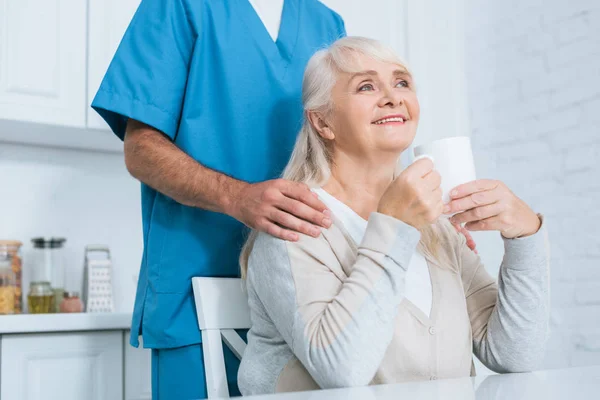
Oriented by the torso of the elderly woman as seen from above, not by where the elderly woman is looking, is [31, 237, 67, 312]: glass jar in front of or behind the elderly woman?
behind

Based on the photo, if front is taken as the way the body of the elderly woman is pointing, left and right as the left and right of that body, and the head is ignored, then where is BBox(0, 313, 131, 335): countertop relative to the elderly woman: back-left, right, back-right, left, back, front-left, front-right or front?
back

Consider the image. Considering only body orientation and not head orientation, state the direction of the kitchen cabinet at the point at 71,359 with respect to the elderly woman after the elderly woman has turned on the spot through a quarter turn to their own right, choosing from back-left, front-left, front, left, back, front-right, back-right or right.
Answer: right

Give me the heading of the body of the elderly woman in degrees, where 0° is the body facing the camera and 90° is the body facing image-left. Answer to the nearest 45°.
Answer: approximately 315°

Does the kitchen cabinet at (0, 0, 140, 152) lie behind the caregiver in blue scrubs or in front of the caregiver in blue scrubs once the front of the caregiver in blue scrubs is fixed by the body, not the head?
behind

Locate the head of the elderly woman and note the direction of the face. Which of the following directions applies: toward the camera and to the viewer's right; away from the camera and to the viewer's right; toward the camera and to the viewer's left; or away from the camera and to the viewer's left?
toward the camera and to the viewer's right

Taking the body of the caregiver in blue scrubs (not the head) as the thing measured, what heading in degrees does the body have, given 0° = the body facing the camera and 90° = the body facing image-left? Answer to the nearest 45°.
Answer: approximately 315°

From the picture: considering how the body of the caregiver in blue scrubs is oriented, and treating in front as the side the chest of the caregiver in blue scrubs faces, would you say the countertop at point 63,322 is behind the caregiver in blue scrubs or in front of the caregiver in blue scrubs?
behind

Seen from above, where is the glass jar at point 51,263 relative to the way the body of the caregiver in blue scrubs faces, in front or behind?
behind

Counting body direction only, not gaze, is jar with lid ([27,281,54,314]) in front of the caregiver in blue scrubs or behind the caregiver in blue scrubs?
behind

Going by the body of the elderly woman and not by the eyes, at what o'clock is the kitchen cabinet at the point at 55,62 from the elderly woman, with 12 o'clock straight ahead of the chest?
The kitchen cabinet is roughly at 6 o'clock from the elderly woman.

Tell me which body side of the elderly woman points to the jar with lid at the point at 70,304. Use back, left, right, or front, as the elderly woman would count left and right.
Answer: back
